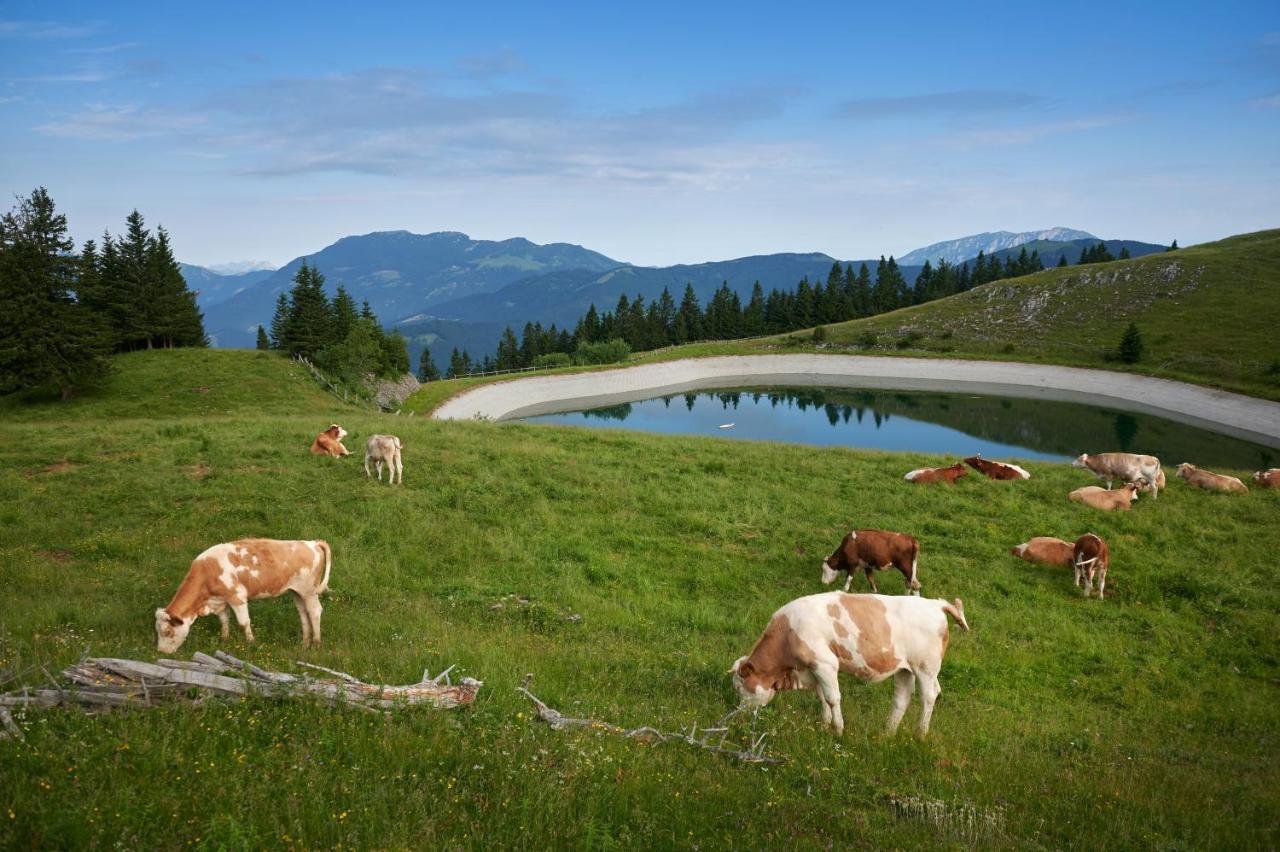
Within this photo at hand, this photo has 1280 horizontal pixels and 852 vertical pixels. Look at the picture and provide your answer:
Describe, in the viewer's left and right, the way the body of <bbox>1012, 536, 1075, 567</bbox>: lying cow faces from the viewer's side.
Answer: facing to the left of the viewer

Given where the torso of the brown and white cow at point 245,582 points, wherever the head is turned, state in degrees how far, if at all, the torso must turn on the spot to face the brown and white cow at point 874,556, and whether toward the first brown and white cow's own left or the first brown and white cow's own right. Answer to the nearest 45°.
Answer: approximately 180°

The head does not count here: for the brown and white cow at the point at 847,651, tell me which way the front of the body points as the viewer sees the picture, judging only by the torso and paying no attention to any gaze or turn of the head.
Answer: to the viewer's left

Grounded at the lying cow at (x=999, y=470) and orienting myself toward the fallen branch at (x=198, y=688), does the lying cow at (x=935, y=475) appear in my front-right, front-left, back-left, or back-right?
front-right

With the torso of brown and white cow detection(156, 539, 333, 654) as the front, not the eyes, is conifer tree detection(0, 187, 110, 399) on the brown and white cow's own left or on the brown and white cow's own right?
on the brown and white cow's own right

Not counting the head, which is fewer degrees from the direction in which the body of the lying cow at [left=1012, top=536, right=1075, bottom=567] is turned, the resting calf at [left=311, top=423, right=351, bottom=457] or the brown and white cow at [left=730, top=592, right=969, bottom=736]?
the resting calf

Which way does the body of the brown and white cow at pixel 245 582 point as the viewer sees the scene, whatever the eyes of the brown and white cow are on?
to the viewer's left

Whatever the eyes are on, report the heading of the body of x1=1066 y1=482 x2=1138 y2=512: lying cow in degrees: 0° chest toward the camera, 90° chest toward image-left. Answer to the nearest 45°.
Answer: approximately 270°

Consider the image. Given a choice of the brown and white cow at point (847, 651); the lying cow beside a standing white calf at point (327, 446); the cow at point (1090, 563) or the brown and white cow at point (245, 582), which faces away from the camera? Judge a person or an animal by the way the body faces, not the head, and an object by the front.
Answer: the cow at point (1090, 563)

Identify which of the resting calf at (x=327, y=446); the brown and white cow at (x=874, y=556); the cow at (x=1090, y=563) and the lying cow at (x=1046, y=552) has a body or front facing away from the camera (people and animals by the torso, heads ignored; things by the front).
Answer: the cow at (x=1090, y=563)

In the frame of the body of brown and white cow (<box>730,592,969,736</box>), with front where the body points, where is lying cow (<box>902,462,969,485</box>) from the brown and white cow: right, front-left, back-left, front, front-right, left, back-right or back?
right
